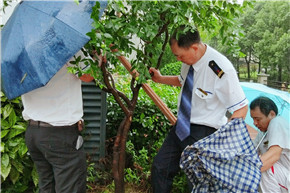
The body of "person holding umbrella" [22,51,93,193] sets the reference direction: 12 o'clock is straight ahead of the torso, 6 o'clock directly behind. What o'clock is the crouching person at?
The crouching person is roughly at 2 o'clock from the person holding umbrella.

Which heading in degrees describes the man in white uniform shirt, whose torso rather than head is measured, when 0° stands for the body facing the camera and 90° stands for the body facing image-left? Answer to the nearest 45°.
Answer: approximately 45°

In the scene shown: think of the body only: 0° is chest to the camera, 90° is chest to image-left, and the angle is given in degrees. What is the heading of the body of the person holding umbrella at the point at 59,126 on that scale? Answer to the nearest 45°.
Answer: approximately 225°

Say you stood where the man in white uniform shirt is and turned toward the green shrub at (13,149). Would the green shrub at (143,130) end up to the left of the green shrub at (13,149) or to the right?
right

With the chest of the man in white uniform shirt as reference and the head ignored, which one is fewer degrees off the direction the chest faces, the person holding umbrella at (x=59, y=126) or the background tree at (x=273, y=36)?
the person holding umbrella

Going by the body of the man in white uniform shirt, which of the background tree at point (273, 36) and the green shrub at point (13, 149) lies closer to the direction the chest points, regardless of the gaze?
the green shrub

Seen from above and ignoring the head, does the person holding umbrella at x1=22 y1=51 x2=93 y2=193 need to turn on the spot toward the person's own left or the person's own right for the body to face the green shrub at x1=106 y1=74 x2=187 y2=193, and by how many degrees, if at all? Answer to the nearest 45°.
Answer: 0° — they already face it

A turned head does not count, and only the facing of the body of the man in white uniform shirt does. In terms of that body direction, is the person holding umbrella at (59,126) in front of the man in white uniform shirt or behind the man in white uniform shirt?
in front

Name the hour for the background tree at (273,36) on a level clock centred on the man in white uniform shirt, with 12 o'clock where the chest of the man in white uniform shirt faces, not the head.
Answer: The background tree is roughly at 5 o'clock from the man in white uniform shirt.

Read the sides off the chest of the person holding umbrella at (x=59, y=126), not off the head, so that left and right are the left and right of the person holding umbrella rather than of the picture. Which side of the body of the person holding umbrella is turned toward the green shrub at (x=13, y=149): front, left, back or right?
left
